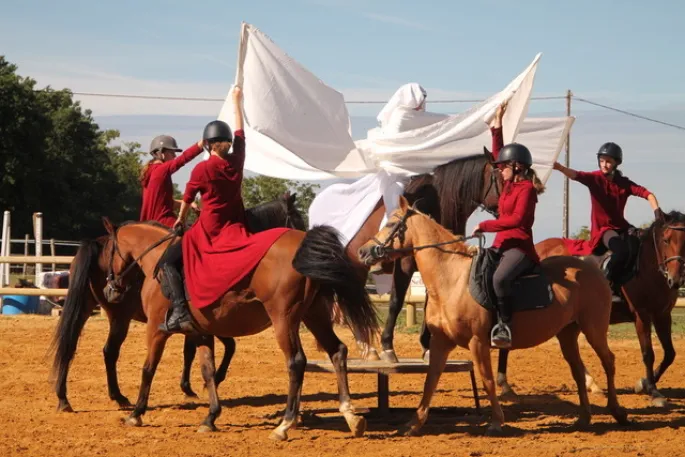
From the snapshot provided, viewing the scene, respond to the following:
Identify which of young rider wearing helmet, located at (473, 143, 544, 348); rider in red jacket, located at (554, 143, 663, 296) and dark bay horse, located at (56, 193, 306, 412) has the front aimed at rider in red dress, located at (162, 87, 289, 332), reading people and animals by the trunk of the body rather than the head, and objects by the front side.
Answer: the young rider wearing helmet

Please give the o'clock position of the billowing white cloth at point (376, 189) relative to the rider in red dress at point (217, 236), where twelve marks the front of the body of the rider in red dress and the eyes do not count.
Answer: The billowing white cloth is roughly at 3 o'clock from the rider in red dress.

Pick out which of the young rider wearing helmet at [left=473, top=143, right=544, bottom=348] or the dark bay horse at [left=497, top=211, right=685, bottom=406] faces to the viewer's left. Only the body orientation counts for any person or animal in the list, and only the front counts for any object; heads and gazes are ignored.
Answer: the young rider wearing helmet

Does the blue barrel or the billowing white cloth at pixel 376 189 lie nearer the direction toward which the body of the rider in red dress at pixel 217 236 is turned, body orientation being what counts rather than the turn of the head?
the blue barrel

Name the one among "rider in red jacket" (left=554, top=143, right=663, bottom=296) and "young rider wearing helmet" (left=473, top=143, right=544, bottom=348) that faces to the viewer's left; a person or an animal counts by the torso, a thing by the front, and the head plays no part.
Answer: the young rider wearing helmet

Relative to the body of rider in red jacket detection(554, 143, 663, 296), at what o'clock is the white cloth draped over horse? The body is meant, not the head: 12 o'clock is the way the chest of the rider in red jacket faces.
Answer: The white cloth draped over horse is roughly at 4 o'clock from the rider in red jacket.

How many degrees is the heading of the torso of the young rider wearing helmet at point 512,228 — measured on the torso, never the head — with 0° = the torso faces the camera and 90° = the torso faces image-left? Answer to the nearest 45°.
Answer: approximately 90°

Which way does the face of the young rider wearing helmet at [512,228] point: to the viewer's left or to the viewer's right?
to the viewer's left

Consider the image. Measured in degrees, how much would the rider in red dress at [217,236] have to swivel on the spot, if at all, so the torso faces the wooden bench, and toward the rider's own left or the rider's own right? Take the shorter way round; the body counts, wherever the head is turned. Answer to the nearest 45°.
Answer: approximately 135° to the rider's own right

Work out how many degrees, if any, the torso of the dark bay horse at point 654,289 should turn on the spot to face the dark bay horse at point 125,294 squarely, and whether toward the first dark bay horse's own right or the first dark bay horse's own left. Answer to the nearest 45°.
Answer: approximately 135° to the first dark bay horse's own right
